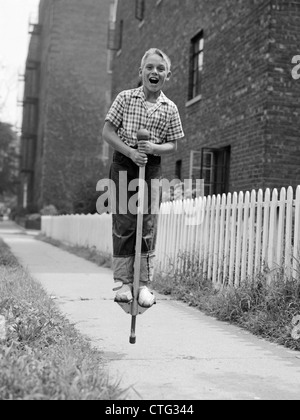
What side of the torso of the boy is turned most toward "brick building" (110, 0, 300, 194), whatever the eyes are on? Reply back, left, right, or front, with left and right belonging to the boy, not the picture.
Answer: back

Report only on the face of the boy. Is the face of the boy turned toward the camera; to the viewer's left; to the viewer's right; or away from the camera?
toward the camera

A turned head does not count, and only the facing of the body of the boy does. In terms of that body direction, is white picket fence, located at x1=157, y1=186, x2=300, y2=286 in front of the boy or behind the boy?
behind

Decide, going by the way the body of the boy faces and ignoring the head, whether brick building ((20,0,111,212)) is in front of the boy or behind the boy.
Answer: behind

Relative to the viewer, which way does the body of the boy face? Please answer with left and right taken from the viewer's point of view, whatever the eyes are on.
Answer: facing the viewer

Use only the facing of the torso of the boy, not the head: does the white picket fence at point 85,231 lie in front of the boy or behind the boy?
behind
